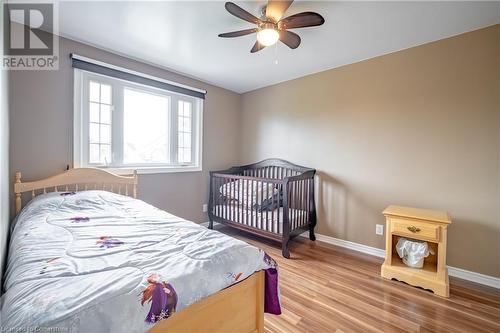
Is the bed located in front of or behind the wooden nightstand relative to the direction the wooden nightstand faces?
in front

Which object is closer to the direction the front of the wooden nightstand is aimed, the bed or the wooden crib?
the bed

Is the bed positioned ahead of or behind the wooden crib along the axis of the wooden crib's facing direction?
ahead

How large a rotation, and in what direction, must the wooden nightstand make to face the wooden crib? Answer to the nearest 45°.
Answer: approximately 90° to its right

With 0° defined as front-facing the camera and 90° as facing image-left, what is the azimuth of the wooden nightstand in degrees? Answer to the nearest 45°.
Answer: approximately 0°

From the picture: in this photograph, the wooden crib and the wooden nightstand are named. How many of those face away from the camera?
0

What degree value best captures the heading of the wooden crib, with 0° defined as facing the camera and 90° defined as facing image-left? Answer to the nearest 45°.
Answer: approximately 45°
